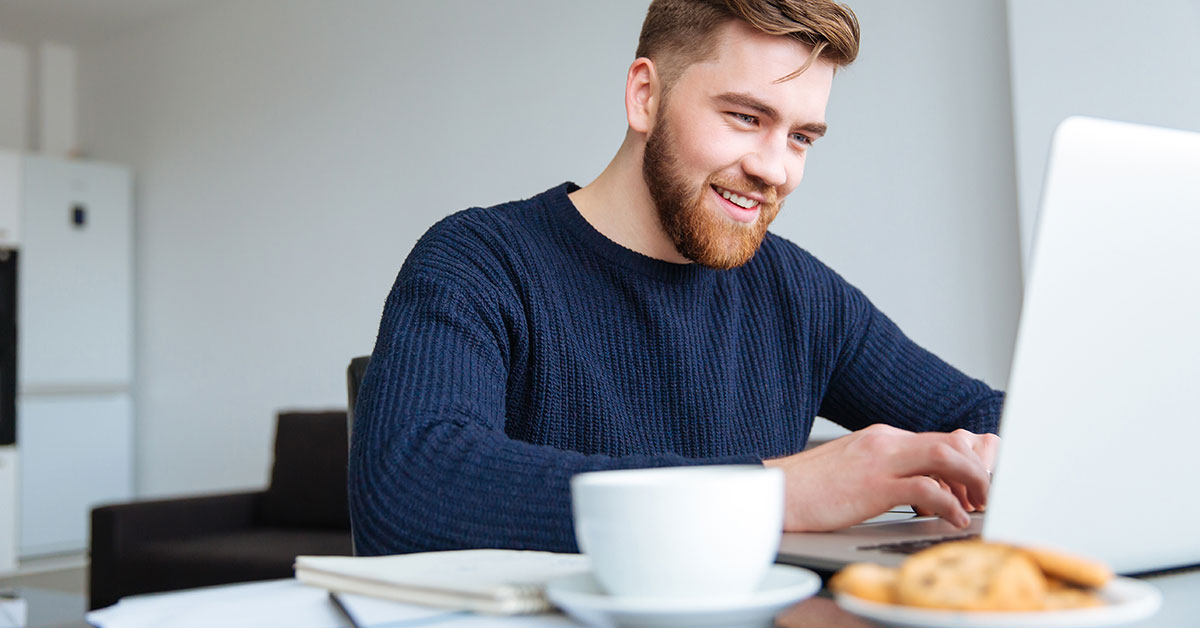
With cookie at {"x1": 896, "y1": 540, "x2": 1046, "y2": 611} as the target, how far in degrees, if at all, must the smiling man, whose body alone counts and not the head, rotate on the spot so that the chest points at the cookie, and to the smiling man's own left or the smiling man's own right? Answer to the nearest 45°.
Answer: approximately 45° to the smiling man's own right

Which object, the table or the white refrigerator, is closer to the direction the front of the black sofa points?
the table

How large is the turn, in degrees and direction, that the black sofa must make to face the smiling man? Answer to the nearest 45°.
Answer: approximately 45° to its left

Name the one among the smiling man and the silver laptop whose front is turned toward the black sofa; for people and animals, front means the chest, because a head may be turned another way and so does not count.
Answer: the silver laptop

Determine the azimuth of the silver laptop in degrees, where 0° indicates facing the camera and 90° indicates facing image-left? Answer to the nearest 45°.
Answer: approximately 135°
